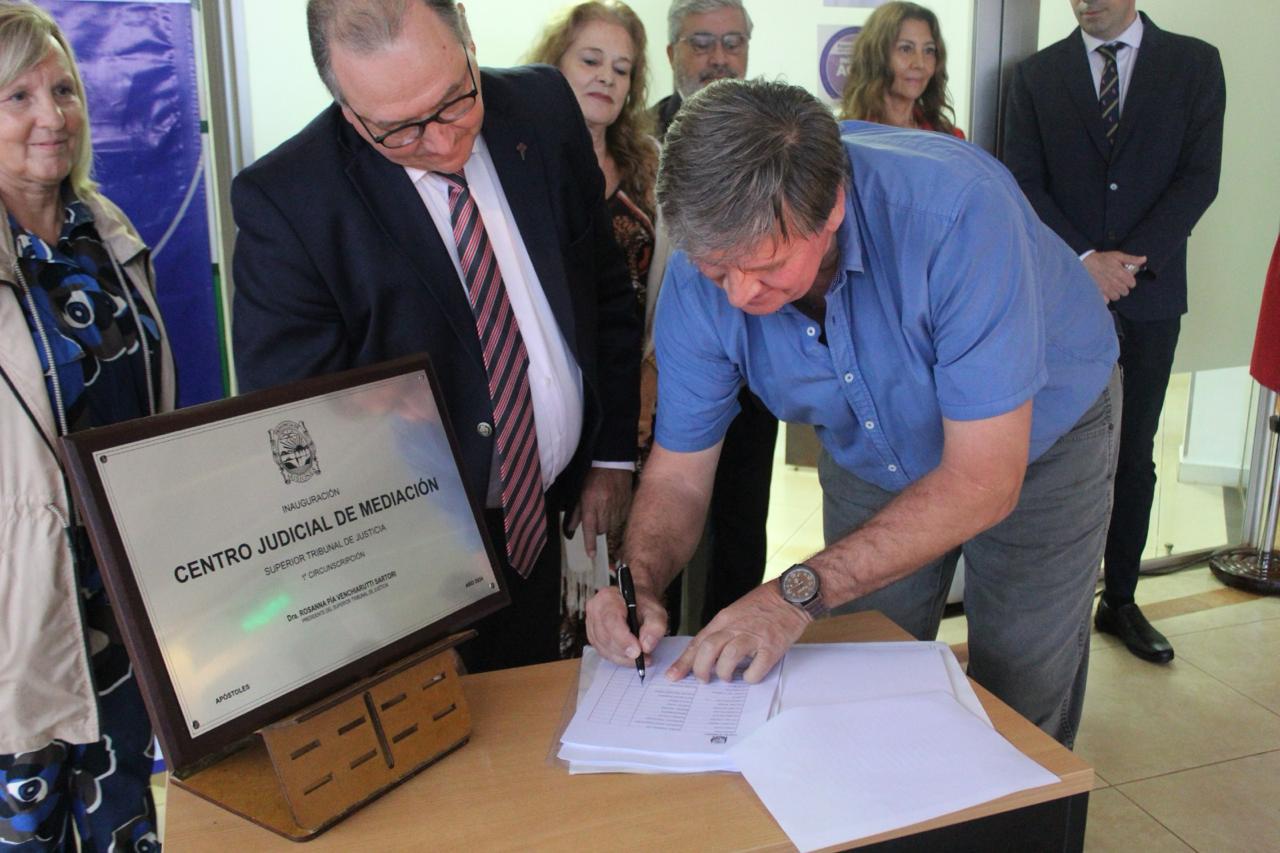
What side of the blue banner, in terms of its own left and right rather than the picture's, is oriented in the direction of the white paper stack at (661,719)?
front

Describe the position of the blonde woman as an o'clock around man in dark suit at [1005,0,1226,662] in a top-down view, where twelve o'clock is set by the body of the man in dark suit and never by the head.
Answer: The blonde woman is roughly at 1 o'clock from the man in dark suit.

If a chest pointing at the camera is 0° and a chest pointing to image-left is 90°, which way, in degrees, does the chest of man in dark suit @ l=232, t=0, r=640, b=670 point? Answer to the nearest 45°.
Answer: approximately 315°

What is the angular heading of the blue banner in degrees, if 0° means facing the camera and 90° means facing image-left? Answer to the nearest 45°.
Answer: approximately 0°

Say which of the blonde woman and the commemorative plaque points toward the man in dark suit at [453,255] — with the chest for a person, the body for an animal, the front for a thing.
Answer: the blonde woman

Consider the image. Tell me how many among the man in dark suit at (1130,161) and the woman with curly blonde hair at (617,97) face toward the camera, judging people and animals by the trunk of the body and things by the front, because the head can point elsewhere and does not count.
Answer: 2

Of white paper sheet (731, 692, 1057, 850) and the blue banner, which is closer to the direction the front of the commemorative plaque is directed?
the white paper sheet

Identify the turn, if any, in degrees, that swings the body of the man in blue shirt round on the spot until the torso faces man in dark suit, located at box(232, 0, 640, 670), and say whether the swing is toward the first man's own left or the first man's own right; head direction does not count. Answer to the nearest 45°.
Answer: approximately 45° to the first man's own right
